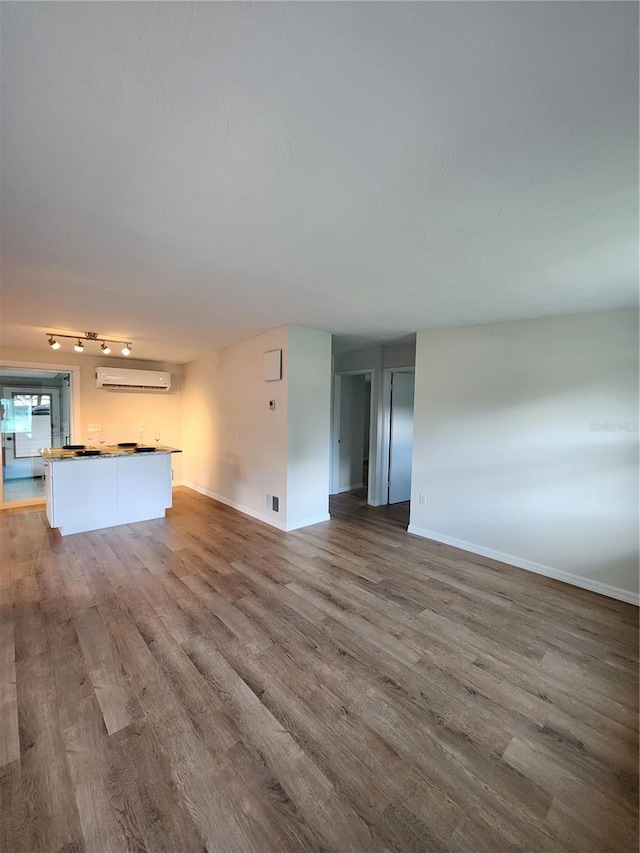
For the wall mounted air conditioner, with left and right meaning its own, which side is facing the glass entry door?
right

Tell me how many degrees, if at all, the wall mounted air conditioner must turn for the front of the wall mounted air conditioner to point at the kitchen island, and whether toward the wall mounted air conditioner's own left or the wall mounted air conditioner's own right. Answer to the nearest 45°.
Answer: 0° — it already faces it

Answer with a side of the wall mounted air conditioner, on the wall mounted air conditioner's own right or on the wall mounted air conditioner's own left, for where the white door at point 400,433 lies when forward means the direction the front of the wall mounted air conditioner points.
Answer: on the wall mounted air conditioner's own left

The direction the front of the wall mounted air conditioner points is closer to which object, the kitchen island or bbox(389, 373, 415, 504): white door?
the kitchen island

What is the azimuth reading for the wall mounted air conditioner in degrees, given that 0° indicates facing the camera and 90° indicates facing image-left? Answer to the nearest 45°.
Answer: approximately 0°

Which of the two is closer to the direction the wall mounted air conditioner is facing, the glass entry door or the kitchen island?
the kitchen island
